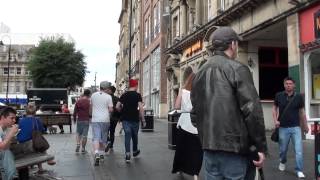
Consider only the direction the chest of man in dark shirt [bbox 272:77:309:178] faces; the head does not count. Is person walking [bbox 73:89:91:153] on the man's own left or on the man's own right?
on the man's own right

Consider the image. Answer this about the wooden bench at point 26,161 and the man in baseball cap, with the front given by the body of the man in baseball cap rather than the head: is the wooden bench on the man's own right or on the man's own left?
on the man's own left

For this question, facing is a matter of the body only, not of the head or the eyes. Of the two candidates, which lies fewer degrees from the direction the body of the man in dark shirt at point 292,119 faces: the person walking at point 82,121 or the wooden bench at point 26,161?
the wooden bench

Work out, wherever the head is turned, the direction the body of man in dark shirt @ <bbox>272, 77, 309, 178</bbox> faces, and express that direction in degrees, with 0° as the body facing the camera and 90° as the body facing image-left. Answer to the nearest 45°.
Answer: approximately 0°

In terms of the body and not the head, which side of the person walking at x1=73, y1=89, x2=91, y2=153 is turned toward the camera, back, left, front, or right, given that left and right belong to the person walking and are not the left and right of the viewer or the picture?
back

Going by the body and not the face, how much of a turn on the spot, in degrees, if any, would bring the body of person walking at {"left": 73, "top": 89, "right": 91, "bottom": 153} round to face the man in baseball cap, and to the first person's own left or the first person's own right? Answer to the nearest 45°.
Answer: approximately 180°

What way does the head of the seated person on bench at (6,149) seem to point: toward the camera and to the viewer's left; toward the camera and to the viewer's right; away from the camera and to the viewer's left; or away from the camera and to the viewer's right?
toward the camera and to the viewer's right

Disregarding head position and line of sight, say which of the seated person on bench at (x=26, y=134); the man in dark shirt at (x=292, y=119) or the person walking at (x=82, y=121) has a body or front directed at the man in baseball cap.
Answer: the man in dark shirt

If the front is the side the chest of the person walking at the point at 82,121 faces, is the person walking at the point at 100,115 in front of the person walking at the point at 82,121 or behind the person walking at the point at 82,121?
behind
